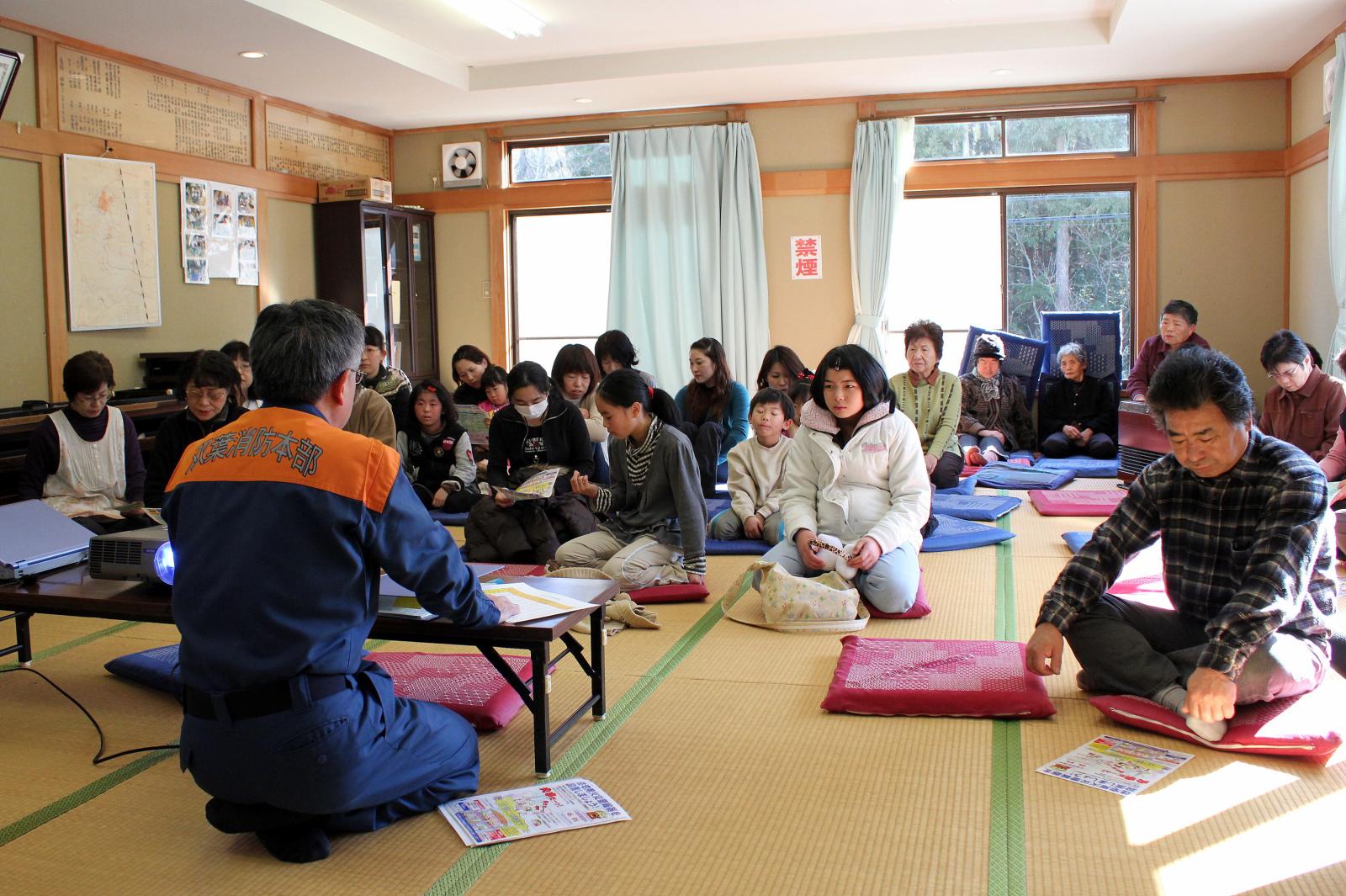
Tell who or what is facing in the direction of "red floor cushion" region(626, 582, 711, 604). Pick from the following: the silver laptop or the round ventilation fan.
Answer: the round ventilation fan

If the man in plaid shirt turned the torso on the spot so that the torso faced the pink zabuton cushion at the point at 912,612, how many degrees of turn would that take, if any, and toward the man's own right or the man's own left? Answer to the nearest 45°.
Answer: approximately 90° to the man's own right

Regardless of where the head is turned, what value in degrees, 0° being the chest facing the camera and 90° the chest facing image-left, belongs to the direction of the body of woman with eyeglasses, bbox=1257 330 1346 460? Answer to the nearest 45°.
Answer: approximately 45°

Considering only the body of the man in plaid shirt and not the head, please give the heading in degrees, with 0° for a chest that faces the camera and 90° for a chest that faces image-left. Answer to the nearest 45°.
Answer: approximately 45°

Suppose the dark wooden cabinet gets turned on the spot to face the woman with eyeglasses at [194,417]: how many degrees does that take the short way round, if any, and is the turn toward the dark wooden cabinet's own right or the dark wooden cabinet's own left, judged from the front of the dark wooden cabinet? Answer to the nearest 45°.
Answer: approximately 45° to the dark wooden cabinet's own right

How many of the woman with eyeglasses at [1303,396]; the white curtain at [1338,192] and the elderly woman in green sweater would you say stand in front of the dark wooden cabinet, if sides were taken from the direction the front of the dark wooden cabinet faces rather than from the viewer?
3

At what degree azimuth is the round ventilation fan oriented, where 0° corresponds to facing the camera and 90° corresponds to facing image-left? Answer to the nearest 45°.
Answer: approximately 0°

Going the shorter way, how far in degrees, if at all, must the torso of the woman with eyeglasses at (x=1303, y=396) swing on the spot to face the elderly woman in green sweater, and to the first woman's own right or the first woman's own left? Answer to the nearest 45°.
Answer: approximately 45° to the first woman's own right

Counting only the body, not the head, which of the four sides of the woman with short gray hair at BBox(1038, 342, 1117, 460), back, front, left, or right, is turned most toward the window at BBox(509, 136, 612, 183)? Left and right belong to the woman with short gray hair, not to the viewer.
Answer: right
